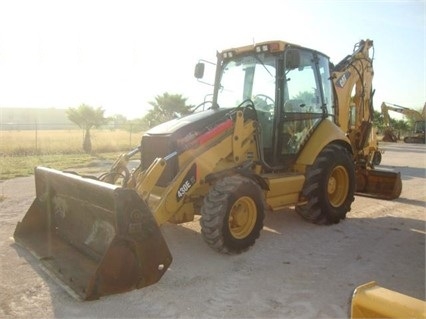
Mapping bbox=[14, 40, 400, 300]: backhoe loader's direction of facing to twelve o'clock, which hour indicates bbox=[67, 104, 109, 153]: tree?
The tree is roughly at 4 o'clock from the backhoe loader.

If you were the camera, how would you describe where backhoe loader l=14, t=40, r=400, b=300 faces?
facing the viewer and to the left of the viewer

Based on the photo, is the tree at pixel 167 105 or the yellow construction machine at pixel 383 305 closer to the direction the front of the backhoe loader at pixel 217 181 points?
the yellow construction machine

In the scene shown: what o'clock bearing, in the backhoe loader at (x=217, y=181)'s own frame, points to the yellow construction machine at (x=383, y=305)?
The yellow construction machine is roughly at 10 o'clock from the backhoe loader.
